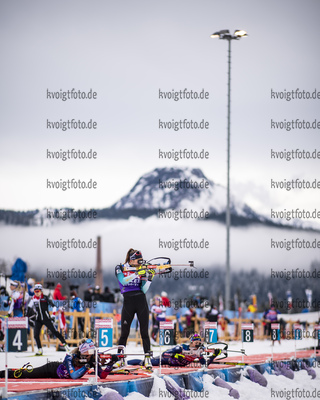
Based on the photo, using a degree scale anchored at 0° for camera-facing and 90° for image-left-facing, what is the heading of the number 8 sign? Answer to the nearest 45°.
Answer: approximately 0°

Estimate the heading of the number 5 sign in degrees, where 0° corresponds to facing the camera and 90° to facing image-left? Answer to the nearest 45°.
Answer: approximately 0°

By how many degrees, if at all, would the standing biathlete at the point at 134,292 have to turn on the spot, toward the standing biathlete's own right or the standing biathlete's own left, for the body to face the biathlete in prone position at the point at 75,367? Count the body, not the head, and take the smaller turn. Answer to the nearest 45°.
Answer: approximately 90° to the standing biathlete's own right

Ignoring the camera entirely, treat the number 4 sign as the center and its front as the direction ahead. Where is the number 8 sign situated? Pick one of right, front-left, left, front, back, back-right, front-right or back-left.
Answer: back-left

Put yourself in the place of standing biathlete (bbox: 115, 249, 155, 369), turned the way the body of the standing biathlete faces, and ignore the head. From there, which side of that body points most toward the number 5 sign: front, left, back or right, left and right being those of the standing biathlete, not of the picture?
right

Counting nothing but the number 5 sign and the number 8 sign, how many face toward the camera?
2

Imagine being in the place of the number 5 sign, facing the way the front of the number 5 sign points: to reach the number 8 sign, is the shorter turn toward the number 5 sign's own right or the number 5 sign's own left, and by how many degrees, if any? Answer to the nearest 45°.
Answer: approximately 135° to the number 5 sign's own left

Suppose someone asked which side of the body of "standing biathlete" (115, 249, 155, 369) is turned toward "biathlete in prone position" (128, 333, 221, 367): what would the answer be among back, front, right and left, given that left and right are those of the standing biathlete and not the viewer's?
left

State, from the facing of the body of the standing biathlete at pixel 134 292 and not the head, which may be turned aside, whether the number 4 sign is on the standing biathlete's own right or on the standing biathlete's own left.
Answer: on the standing biathlete's own right

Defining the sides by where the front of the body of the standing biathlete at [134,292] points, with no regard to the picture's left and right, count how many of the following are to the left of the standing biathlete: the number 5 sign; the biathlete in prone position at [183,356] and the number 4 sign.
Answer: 1

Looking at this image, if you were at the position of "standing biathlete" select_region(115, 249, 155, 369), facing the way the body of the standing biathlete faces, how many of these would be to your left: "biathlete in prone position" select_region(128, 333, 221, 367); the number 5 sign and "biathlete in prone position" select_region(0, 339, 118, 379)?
1

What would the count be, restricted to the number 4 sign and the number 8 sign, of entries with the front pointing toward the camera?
2
